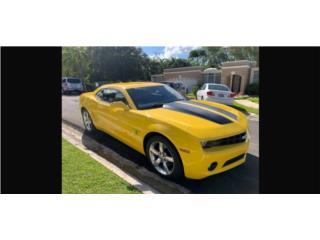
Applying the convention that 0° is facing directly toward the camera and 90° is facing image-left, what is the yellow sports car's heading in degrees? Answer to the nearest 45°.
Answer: approximately 315°

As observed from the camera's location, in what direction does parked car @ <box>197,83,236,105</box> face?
facing away from the viewer and to the left of the viewer

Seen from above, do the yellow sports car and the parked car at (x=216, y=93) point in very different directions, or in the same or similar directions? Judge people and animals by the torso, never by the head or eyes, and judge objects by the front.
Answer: very different directions
